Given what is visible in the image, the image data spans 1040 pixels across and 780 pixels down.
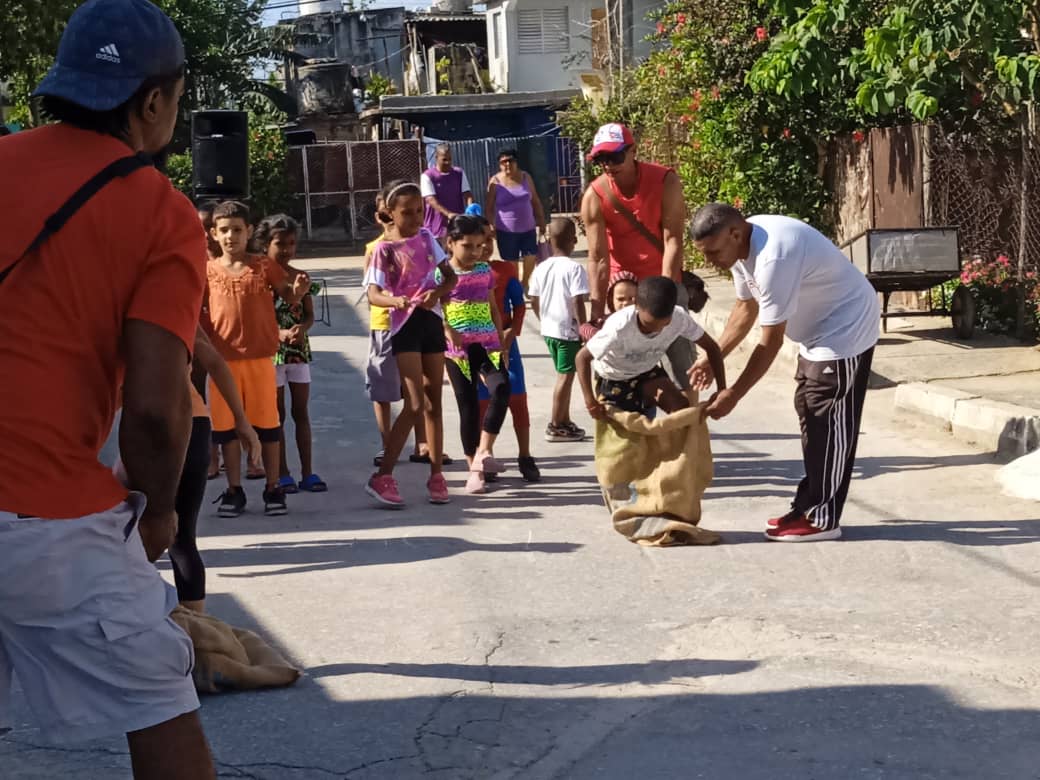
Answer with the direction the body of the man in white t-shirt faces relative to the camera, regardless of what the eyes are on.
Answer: to the viewer's left

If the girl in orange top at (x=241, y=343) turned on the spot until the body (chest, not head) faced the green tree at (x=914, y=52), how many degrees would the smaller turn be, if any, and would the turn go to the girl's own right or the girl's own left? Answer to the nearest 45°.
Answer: approximately 135° to the girl's own left

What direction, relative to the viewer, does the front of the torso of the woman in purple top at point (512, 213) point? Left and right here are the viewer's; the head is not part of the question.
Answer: facing the viewer

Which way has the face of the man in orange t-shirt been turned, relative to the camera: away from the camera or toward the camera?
away from the camera

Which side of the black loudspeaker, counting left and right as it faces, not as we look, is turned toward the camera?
front

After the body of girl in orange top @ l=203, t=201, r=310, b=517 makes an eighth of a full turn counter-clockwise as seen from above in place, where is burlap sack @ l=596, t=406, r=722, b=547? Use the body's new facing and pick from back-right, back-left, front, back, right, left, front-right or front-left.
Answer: front

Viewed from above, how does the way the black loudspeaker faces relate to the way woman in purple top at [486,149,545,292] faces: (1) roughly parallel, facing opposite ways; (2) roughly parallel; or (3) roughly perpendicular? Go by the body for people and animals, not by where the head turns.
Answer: roughly parallel

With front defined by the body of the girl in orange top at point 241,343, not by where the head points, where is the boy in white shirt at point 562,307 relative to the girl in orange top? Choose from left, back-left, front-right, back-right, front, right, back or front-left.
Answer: back-left

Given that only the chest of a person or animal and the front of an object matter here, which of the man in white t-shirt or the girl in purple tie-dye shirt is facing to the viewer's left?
the man in white t-shirt

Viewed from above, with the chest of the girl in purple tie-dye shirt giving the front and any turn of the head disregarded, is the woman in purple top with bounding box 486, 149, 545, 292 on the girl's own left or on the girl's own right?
on the girl's own left

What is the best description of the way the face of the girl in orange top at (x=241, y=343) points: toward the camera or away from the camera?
toward the camera

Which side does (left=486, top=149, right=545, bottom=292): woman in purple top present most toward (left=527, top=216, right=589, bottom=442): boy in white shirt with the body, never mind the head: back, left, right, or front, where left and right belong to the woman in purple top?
front

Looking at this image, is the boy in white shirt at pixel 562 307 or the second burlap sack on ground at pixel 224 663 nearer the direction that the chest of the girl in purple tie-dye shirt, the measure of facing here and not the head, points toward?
the second burlap sack on ground

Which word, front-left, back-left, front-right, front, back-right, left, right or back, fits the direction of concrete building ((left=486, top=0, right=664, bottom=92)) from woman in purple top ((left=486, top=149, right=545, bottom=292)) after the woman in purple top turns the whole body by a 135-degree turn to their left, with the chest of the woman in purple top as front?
front-left

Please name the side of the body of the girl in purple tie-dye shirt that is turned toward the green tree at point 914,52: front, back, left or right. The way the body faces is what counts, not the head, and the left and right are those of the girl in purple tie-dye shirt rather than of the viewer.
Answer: left
